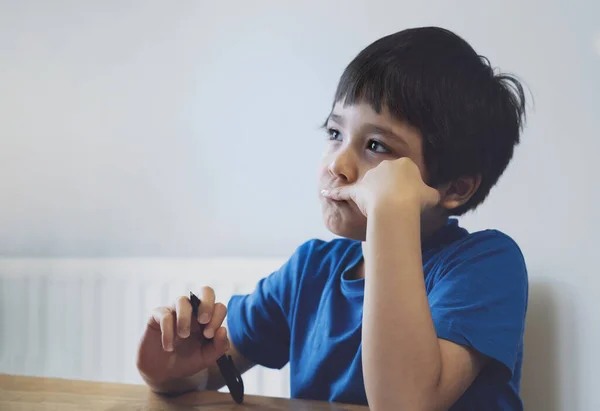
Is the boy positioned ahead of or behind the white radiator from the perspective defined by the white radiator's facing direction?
ahead

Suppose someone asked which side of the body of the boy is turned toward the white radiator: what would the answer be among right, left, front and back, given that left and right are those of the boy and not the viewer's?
right

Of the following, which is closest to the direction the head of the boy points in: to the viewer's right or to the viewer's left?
to the viewer's left

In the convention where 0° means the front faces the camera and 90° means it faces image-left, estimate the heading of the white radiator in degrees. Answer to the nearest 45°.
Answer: approximately 0°

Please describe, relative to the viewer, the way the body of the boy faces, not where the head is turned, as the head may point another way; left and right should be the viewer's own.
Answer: facing the viewer and to the left of the viewer

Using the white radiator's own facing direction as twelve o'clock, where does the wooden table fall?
The wooden table is roughly at 12 o'clock from the white radiator.

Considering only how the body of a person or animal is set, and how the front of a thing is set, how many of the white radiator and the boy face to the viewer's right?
0
